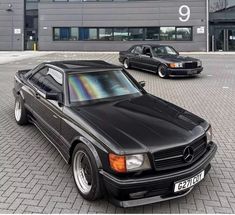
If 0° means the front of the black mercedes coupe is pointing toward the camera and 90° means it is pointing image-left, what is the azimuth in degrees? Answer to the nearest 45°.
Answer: approximately 315°

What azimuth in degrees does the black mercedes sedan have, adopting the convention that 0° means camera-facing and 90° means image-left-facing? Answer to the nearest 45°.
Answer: approximately 315°

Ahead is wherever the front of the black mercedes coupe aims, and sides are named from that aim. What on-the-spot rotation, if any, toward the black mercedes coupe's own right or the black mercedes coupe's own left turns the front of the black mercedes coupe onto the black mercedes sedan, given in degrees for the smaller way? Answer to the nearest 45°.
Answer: approximately 135° to the black mercedes coupe's own left

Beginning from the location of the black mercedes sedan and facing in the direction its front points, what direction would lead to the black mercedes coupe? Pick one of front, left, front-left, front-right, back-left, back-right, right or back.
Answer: front-right
